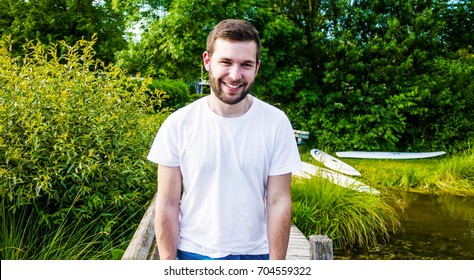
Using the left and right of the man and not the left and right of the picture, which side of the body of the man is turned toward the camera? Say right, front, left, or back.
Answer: front

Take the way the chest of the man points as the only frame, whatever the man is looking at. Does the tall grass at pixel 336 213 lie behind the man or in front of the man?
behind

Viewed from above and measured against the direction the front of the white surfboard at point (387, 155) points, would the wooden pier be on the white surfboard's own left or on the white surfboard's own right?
on the white surfboard's own right

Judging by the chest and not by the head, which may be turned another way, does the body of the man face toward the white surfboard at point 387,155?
no

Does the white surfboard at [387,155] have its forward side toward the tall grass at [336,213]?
no

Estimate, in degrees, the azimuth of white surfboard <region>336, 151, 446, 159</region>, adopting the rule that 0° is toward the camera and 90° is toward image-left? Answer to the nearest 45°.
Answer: approximately 270°

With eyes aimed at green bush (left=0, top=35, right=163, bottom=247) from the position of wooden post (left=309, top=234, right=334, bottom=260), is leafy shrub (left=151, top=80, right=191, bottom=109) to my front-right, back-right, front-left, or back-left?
front-right

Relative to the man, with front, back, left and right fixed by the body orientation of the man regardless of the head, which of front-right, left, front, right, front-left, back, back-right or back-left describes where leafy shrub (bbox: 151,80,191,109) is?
back

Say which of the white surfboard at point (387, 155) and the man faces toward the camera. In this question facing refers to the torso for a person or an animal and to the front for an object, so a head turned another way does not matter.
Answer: the man

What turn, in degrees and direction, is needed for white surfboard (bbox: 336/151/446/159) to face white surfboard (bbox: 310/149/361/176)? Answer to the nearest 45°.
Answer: approximately 135° to its right

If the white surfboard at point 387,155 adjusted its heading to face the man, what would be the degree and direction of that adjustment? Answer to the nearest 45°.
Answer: approximately 90° to its right

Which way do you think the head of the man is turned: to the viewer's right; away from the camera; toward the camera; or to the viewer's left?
toward the camera

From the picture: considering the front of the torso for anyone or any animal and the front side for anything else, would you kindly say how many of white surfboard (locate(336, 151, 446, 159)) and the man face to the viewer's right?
1
